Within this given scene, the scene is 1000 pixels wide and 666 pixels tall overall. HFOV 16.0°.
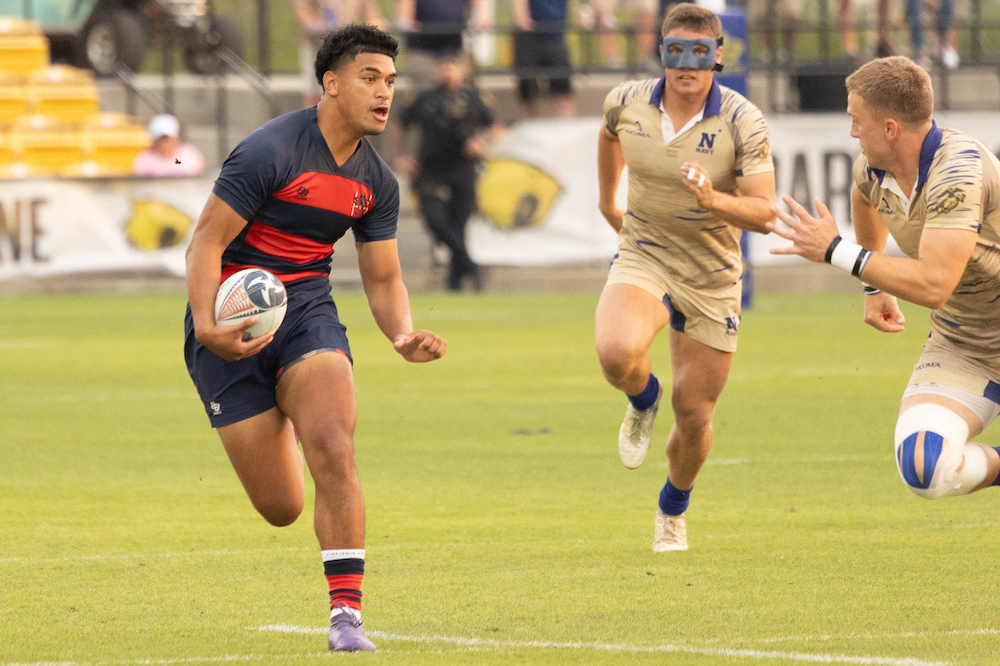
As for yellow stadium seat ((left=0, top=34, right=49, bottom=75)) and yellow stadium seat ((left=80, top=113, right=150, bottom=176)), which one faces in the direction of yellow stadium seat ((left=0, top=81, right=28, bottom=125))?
yellow stadium seat ((left=0, top=34, right=49, bottom=75))

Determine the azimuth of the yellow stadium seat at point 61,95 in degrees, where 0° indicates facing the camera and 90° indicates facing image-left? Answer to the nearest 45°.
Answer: approximately 0°

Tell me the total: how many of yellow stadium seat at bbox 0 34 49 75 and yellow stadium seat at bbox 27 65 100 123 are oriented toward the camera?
2

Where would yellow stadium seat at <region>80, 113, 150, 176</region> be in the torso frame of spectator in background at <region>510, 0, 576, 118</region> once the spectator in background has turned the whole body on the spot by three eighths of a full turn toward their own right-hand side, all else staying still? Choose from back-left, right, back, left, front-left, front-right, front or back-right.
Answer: front-left

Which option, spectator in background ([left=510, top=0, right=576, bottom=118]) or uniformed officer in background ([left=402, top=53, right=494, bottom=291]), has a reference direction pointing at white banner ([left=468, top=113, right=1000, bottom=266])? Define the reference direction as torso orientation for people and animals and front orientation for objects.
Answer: spectator in background ([left=510, top=0, right=576, bottom=118])

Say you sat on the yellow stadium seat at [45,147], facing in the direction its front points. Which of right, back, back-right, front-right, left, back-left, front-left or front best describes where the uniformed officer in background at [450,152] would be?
front-left

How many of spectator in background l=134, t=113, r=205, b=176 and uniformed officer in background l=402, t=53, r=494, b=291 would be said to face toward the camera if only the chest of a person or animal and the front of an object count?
2
